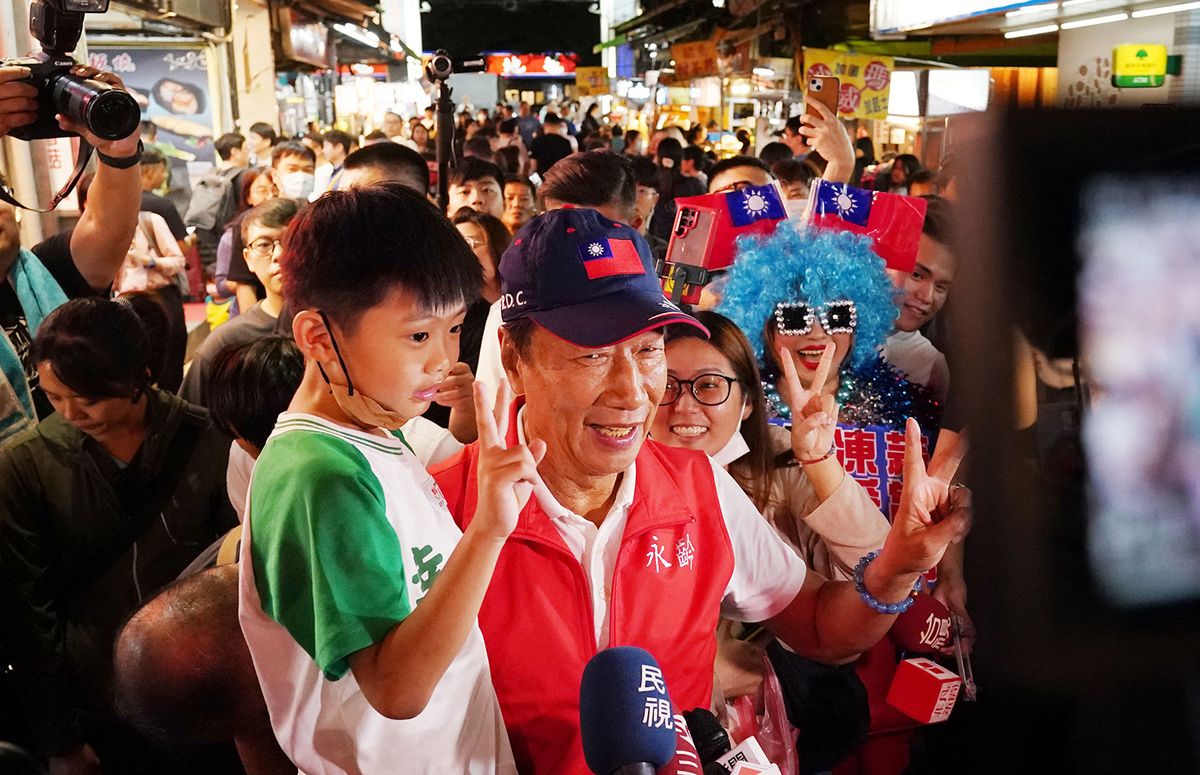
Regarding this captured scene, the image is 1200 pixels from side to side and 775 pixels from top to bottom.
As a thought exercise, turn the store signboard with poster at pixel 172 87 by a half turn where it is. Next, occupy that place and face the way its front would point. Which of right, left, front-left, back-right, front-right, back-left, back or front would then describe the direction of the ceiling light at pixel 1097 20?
back-right

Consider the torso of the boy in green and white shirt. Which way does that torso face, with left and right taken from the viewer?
facing the viewer and to the right of the viewer

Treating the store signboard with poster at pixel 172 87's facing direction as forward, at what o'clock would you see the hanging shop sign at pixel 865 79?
The hanging shop sign is roughly at 10 o'clock from the store signboard with poster.

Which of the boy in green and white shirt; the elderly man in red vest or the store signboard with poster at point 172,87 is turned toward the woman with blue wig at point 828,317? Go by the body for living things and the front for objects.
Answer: the store signboard with poster

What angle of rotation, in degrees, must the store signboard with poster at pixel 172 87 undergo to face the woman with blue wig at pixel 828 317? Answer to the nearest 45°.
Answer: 0° — it already faces them

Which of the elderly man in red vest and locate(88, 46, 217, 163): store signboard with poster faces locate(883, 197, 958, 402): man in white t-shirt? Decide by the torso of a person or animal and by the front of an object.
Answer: the store signboard with poster

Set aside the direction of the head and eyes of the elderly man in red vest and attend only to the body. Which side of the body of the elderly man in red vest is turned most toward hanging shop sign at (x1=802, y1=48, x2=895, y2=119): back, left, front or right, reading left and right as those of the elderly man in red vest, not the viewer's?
back

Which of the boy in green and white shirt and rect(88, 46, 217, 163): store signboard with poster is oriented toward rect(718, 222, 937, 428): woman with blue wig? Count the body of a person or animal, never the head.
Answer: the store signboard with poster

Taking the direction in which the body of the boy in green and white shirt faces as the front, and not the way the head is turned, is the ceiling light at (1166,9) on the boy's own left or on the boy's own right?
on the boy's own left

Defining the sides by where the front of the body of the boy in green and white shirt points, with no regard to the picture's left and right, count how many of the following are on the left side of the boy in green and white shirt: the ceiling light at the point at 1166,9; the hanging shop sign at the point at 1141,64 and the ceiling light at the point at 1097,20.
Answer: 3

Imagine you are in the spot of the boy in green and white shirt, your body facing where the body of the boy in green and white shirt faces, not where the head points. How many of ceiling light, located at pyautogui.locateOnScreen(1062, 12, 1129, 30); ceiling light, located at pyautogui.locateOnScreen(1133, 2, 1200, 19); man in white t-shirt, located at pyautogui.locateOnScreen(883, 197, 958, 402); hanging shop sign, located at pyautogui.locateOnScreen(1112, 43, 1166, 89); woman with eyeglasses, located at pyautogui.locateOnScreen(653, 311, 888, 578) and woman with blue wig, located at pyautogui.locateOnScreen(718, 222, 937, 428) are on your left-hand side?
6

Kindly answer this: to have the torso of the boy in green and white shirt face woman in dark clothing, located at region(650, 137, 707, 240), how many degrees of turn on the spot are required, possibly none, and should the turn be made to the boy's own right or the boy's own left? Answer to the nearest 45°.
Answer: approximately 135° to the boy's own left
